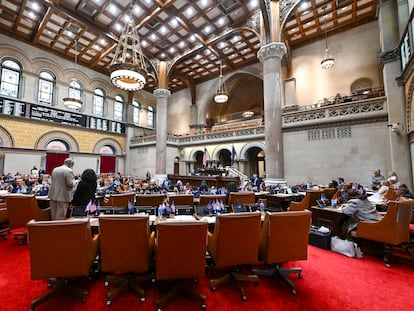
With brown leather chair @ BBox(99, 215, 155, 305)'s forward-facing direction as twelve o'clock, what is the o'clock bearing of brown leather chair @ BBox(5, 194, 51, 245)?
brown leather chair @ BBox(5, 194, 51, 245) is roughly at 11 o'clock from brown leather chair @ BBox(99, 215, 155, 305).

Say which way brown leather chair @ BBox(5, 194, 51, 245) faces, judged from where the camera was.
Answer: facing away from the viewer and to the right of the viewer

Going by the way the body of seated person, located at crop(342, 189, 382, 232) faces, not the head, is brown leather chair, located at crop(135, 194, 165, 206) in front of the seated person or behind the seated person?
in front

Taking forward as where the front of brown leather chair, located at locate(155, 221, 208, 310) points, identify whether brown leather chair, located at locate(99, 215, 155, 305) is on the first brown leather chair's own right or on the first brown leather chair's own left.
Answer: on the first brown leather chair's own left

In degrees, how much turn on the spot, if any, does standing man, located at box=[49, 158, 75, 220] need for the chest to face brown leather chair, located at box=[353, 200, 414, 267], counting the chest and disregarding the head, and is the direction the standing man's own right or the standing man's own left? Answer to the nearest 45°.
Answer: approximately 90° to the standing man's own right

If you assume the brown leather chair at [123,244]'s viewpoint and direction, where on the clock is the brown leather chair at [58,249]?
the brown leather chair at [58,249] is roughly at 9 o'clock from the brown leather chair at [123,244].

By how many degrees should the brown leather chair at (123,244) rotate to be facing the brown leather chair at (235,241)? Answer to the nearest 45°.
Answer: approximately 90° to its right

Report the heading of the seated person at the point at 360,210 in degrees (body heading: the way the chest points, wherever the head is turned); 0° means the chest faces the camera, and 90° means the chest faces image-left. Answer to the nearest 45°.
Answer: approximately 90°

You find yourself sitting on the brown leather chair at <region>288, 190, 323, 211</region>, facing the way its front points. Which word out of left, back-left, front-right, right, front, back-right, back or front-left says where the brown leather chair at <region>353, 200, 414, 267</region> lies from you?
back

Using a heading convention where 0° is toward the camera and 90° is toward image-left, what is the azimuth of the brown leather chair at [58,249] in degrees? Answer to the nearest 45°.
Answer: approximately 180°

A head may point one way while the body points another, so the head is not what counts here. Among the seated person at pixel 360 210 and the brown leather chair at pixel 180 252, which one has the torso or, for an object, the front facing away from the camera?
the brown leather chair

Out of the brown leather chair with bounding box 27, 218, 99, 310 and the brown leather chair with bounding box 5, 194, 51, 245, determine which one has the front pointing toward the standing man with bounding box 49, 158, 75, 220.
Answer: the brown leather chair with bounding box 27, 218, 99, 310

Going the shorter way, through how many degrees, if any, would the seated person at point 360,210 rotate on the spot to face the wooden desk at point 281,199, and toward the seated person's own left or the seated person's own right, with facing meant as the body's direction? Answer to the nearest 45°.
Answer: approximately 45° to the seated person's own right

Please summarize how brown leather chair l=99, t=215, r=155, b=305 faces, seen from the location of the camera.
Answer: facing away from the viewer
